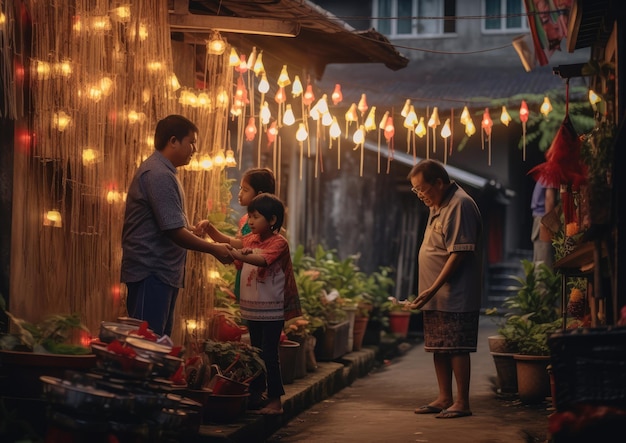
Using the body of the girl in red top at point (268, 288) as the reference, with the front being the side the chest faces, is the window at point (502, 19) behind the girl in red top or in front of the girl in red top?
behind

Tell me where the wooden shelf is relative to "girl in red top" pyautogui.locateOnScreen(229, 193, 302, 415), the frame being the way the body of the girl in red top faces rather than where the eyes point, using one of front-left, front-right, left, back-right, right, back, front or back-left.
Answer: back-left

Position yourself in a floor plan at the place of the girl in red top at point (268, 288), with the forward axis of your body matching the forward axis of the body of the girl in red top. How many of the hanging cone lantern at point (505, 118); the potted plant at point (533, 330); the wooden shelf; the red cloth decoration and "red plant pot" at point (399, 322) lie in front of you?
0

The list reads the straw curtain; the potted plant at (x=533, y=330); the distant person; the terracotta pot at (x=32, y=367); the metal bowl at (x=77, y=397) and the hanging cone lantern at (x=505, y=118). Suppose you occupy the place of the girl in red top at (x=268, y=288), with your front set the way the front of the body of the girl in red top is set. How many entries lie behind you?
3

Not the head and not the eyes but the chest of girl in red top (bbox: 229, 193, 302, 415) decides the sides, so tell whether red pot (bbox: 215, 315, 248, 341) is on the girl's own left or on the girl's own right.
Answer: on the girl's own right

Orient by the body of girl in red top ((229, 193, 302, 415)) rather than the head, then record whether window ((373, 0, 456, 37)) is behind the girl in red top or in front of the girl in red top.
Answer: behind

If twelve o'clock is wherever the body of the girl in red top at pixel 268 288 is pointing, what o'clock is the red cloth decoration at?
The red cloth decoration is roughly at 8 o'clock from the girl in red top.

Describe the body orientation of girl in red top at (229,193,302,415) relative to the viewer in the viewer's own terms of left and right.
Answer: facing the viewer and to the left of the viewer

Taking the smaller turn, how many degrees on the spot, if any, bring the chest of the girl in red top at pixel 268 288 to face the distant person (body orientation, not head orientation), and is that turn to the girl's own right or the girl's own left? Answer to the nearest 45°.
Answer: approximately 180°

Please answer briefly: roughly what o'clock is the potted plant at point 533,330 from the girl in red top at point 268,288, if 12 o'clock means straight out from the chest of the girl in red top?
The potted plant is roughly at 6 o'clock from the girl in red top.

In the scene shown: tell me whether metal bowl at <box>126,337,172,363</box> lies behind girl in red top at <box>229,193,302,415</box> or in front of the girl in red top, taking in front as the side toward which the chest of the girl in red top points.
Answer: in front

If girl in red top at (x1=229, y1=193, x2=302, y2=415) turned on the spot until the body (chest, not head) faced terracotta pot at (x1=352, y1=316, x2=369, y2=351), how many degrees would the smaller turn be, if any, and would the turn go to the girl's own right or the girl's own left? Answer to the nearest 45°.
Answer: approximately 135° to the girl's own right

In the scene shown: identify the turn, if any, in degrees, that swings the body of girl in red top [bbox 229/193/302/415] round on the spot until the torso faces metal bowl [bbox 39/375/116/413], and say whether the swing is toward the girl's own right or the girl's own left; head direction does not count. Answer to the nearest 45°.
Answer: approximately 45° to the girl's own left

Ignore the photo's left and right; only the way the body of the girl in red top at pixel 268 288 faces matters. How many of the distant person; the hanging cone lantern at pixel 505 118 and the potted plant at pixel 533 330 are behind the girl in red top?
3
